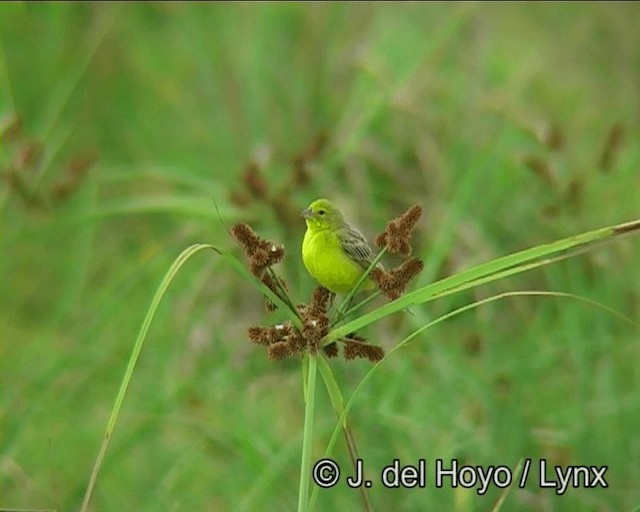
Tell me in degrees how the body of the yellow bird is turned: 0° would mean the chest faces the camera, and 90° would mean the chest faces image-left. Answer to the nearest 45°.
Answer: approximately 45°
